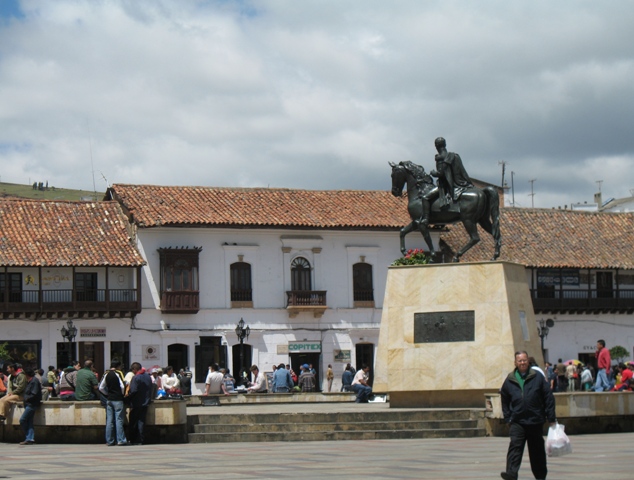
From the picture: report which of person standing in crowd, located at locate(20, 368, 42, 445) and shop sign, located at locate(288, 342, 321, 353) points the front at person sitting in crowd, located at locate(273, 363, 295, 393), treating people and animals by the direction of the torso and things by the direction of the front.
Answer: the shop sign

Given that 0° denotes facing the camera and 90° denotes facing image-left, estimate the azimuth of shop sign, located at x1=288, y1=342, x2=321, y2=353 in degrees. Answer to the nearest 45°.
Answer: approximately 0°

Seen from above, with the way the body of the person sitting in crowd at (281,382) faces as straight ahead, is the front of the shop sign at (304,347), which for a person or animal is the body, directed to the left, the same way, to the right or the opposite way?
the opposite way

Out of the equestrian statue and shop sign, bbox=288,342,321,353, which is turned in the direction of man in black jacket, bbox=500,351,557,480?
the shop sign

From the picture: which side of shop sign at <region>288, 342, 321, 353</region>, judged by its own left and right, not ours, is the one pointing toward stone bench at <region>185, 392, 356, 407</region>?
front

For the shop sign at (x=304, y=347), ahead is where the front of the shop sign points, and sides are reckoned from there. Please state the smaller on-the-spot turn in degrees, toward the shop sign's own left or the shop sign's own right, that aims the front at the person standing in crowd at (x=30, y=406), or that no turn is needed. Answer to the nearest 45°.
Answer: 0° — it already faces them

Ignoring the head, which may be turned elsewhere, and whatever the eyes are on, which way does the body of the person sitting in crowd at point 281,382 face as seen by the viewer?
away from the camera
